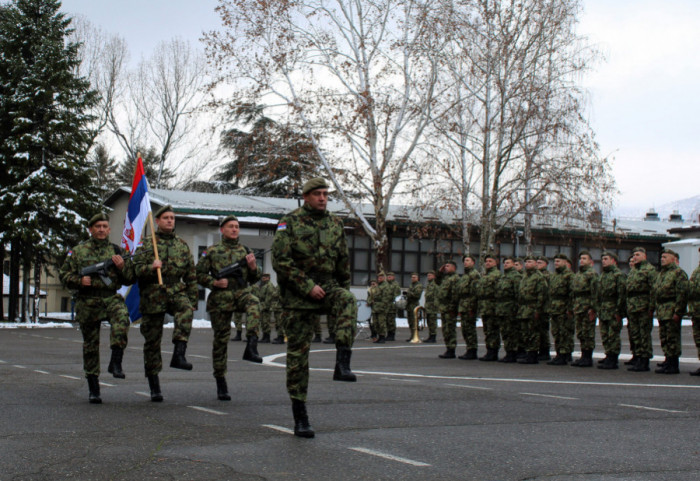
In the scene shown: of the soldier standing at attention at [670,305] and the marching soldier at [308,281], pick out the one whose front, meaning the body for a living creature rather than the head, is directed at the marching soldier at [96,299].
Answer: the soldier standing at attention

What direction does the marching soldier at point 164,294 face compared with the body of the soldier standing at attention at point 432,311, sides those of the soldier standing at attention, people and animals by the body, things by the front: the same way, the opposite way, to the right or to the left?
to the left

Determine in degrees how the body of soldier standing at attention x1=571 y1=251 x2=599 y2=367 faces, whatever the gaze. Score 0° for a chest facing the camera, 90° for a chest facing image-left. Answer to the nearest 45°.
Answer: approximately 45°

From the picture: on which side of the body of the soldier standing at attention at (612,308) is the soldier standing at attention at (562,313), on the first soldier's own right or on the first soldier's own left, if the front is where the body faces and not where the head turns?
on the first soldier's own right

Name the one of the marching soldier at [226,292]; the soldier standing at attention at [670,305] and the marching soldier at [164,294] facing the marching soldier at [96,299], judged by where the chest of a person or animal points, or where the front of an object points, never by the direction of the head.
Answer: the soldier standing at attention

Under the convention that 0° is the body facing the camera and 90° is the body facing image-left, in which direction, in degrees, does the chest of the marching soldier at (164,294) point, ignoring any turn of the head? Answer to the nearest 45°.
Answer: approximately 315°

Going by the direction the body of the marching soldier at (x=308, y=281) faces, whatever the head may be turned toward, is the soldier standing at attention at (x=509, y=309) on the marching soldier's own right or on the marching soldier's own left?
on the marching soldier's own left

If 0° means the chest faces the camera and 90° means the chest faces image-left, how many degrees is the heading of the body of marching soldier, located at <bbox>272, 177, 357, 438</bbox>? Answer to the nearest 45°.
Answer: approximately 315°
